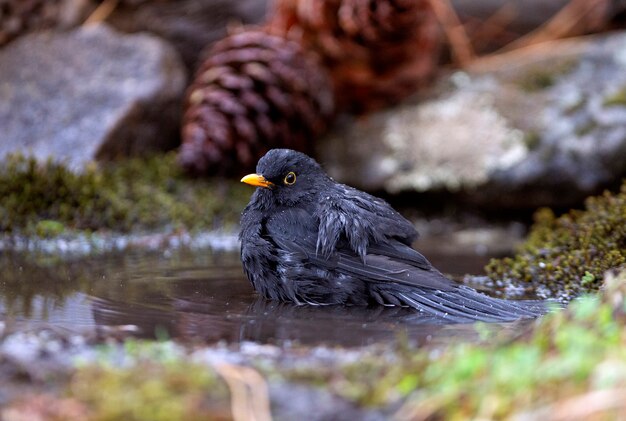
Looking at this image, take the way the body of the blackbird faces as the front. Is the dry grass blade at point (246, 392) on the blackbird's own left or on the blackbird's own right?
on the blackbird's own left

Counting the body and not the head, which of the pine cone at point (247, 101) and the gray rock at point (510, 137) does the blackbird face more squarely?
the pine cone

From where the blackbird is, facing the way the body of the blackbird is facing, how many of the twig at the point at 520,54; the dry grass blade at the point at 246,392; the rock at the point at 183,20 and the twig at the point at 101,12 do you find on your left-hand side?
1

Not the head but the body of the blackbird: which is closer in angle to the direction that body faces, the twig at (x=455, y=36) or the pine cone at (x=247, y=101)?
the pine cone

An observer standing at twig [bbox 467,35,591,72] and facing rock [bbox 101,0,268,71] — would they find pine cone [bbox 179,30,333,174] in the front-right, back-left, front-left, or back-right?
front-left

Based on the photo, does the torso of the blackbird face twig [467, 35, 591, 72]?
no

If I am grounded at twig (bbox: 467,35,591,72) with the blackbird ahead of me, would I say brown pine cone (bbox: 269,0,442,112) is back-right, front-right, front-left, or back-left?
front-right

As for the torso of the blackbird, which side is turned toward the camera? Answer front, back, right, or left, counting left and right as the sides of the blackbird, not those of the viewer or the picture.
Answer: left

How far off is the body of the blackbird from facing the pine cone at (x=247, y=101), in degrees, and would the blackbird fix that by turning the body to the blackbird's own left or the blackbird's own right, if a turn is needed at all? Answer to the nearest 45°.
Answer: approximately 90° to the blackbird's own right

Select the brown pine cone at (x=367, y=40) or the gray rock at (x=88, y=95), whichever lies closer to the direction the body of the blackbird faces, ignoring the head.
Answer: the gray rock

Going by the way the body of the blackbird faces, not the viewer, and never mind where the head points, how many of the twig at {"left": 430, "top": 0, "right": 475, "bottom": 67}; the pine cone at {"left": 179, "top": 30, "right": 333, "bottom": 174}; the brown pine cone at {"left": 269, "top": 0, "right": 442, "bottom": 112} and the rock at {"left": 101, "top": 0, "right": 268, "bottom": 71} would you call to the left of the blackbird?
0

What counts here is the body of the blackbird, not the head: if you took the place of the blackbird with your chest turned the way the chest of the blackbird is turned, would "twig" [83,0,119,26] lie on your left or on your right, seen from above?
on your right

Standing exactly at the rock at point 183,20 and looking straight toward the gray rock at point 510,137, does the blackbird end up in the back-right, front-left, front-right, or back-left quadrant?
front-right

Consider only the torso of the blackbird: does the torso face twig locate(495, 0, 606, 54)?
no

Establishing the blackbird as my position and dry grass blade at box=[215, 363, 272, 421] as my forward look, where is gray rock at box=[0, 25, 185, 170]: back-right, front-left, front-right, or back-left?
back-right

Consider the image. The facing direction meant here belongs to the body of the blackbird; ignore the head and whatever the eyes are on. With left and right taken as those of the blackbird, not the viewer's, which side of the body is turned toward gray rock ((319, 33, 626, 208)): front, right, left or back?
right

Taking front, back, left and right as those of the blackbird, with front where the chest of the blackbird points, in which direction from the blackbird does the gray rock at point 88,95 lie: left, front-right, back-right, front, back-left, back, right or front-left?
front-right

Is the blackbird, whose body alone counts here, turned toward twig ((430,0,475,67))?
no
